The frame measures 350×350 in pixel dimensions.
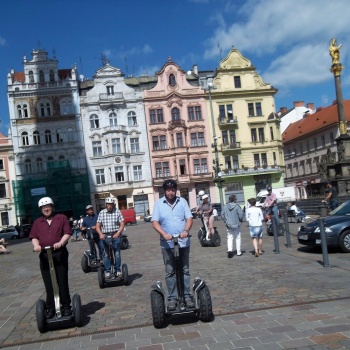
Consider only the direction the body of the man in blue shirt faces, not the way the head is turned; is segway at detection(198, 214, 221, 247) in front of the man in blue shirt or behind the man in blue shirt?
behind

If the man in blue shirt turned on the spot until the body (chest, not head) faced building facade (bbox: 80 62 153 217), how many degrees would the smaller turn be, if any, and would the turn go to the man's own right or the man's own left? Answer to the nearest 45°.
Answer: approximately 180°

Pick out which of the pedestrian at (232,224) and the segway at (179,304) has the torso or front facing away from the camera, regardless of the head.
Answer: the pedestrian

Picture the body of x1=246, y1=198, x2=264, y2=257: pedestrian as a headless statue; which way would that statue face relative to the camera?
away from the camera

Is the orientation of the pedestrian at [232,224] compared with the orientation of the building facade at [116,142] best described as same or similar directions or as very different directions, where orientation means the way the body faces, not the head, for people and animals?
very different directions

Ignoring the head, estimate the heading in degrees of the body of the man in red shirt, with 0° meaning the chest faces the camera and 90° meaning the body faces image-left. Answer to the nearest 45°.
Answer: approximately 0°

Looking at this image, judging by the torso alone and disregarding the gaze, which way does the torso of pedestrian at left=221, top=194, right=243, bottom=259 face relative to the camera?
away from the camera

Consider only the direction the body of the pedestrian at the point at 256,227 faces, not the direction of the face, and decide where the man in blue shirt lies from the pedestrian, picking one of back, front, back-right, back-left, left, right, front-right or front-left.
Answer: back

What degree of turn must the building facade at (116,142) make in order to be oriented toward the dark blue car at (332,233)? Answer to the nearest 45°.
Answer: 0° — it already faces it

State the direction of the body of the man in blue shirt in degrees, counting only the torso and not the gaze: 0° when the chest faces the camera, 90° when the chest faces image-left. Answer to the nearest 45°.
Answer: approximately 0°
